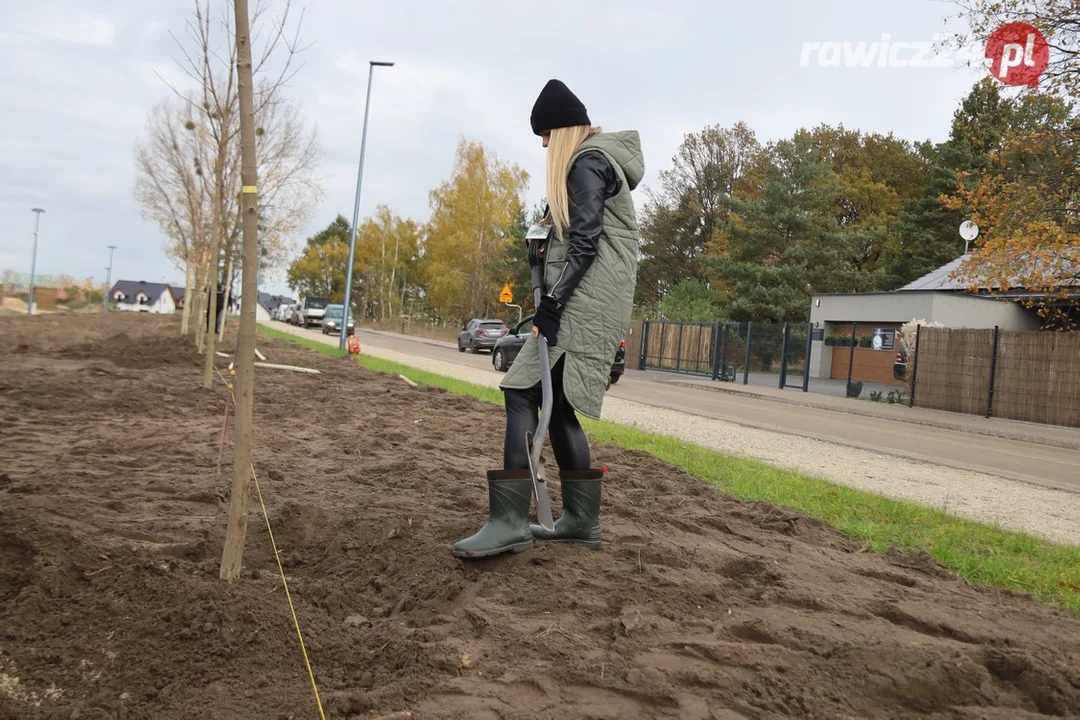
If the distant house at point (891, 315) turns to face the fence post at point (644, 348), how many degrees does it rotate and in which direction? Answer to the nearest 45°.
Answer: approximately 45° to its right

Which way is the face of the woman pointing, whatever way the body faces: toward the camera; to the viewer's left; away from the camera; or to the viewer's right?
to the viewer's left

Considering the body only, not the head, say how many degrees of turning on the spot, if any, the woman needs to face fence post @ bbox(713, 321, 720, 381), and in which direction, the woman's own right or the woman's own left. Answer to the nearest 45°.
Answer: approximately 90° to the woman's own right

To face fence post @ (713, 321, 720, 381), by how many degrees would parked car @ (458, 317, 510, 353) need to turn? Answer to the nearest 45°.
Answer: approximately 180°

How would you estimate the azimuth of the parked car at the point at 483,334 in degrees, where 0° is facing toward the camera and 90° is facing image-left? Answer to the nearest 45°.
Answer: approximately 135°

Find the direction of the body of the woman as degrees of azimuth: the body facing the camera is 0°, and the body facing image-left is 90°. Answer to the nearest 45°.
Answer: approximately 90°

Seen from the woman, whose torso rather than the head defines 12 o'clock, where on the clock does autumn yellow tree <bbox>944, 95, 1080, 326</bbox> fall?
The autumn yellow tree is roughly at 4 o'clock from the woman.

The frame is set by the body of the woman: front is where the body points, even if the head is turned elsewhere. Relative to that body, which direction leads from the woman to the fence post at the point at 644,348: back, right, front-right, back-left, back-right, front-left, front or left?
right

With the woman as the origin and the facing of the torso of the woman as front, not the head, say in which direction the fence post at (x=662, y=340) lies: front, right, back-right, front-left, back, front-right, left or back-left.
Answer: right
